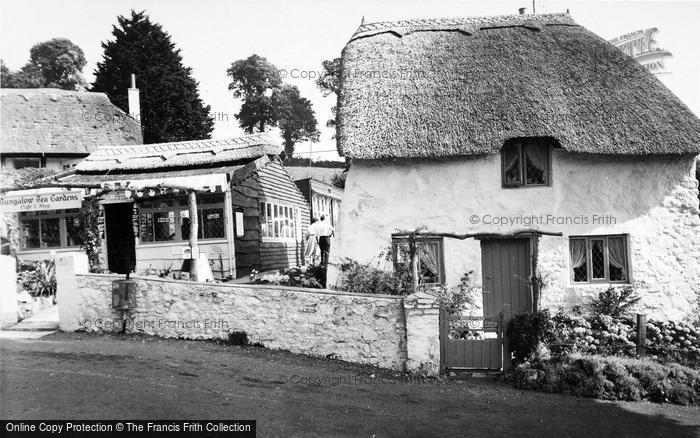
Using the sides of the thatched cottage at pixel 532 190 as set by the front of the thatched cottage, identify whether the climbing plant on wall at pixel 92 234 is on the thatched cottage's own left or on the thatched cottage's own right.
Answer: on the thatched cottage's own right

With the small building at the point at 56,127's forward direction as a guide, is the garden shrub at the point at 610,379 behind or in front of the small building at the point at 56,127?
in front

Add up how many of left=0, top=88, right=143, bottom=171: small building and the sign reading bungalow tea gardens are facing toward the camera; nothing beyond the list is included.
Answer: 2

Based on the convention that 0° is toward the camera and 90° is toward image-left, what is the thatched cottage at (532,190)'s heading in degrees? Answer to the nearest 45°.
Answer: approximately 0°

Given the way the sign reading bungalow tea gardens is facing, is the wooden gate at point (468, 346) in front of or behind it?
in front

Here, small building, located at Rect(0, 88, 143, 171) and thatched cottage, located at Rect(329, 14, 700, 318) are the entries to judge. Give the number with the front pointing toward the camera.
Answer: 2

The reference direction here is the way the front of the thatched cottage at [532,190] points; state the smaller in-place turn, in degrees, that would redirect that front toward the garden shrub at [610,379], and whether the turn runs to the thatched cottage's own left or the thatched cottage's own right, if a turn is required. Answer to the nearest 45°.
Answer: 0° — it already faces it

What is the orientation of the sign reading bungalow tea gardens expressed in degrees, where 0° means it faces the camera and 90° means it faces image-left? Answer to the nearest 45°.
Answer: approximately 0°

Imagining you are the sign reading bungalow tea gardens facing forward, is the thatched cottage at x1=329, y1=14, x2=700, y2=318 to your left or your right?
on your left
